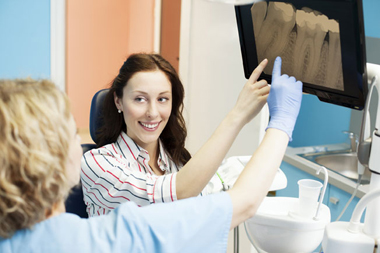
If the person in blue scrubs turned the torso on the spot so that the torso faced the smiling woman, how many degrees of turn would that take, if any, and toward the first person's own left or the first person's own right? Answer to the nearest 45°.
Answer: approximately 45° to the first person's own left

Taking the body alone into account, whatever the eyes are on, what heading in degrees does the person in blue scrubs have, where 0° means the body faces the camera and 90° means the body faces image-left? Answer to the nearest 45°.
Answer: approximately 225°

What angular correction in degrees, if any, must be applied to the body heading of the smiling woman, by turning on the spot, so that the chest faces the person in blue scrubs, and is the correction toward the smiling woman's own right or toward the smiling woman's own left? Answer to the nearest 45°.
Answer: approximately 45° to the smiling woman's own right

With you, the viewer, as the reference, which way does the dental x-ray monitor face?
facing the viewer and to the left of the viewer

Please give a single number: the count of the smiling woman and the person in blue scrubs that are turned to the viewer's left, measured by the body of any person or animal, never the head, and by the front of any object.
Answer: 0

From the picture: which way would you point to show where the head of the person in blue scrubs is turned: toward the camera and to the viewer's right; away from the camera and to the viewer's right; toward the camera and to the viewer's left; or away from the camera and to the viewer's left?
away from the camera and to the viewer's right

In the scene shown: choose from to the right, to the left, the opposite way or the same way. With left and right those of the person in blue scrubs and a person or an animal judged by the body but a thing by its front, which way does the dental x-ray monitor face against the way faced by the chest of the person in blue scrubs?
the opposite way
